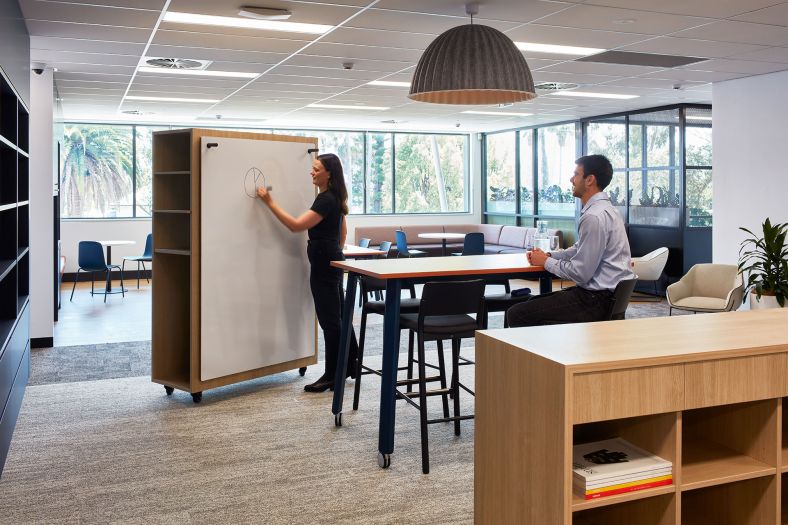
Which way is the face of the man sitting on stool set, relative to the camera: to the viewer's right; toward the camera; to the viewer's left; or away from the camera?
to the viewer's left

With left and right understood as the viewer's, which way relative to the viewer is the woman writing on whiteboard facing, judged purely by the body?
facing to the left of the viewer

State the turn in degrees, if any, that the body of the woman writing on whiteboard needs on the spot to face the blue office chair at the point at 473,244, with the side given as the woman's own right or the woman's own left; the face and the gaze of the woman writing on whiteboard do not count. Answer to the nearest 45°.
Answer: approximately 90° to the woman's own right

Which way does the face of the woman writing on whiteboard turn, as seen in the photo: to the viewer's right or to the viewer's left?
to the viewer's left

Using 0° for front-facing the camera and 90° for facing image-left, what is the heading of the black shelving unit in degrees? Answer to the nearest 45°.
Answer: approximately 270°

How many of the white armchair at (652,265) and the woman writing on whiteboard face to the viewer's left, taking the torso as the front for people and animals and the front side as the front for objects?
2

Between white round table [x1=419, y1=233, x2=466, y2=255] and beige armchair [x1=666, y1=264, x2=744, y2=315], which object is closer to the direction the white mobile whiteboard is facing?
the beige armchair

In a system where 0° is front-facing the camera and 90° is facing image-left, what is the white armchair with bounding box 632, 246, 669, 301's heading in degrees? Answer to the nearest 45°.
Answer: approximately 90°

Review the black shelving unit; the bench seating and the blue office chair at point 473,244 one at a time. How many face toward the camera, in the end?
1

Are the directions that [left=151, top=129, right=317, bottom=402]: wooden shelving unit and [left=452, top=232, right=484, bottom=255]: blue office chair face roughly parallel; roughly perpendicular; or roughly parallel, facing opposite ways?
roughly perpendicular

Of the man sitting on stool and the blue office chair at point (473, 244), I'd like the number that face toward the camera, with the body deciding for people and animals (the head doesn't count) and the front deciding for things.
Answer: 0

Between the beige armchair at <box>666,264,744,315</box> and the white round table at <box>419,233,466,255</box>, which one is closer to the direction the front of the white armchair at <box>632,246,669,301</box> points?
the white round table

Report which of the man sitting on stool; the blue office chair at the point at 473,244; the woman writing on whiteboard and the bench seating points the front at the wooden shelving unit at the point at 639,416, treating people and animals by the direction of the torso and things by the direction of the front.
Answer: the bench seating

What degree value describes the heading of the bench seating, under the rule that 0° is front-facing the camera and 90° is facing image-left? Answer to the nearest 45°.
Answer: approximately 0°
